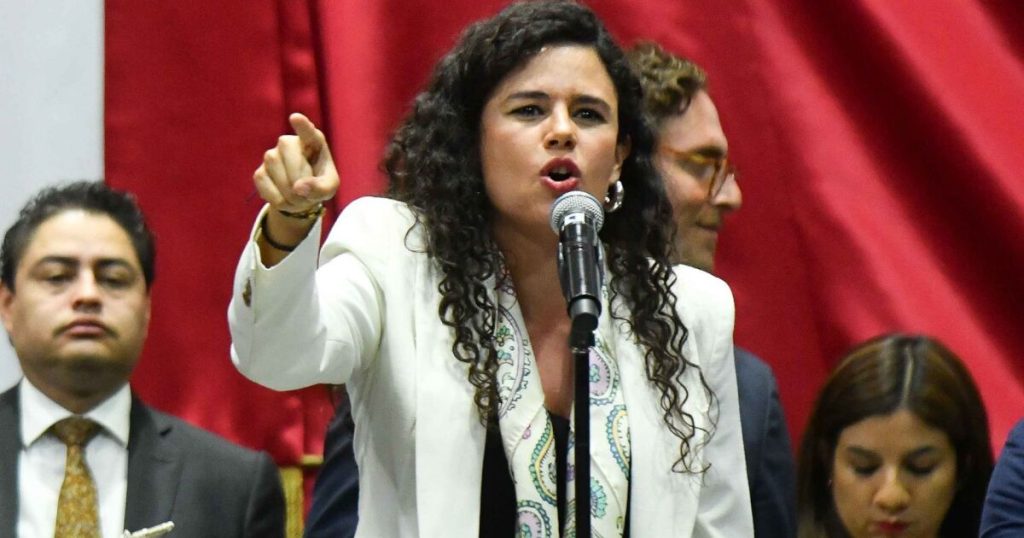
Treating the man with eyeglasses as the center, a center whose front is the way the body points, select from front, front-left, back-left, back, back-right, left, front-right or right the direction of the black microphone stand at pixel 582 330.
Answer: right

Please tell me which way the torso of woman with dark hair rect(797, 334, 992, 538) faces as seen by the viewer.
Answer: toward the camera

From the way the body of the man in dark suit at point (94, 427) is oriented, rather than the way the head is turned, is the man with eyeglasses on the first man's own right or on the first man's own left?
on the first man's own left

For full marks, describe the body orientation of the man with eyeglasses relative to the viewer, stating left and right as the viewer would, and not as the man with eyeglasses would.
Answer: facing to the right of the viewer

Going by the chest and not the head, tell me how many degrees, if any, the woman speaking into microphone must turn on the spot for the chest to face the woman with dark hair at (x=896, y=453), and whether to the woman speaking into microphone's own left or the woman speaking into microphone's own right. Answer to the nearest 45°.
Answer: approximately 135° to the woman speaking into microphone's own left

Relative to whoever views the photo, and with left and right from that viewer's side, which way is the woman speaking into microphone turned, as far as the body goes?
facing the viewer
